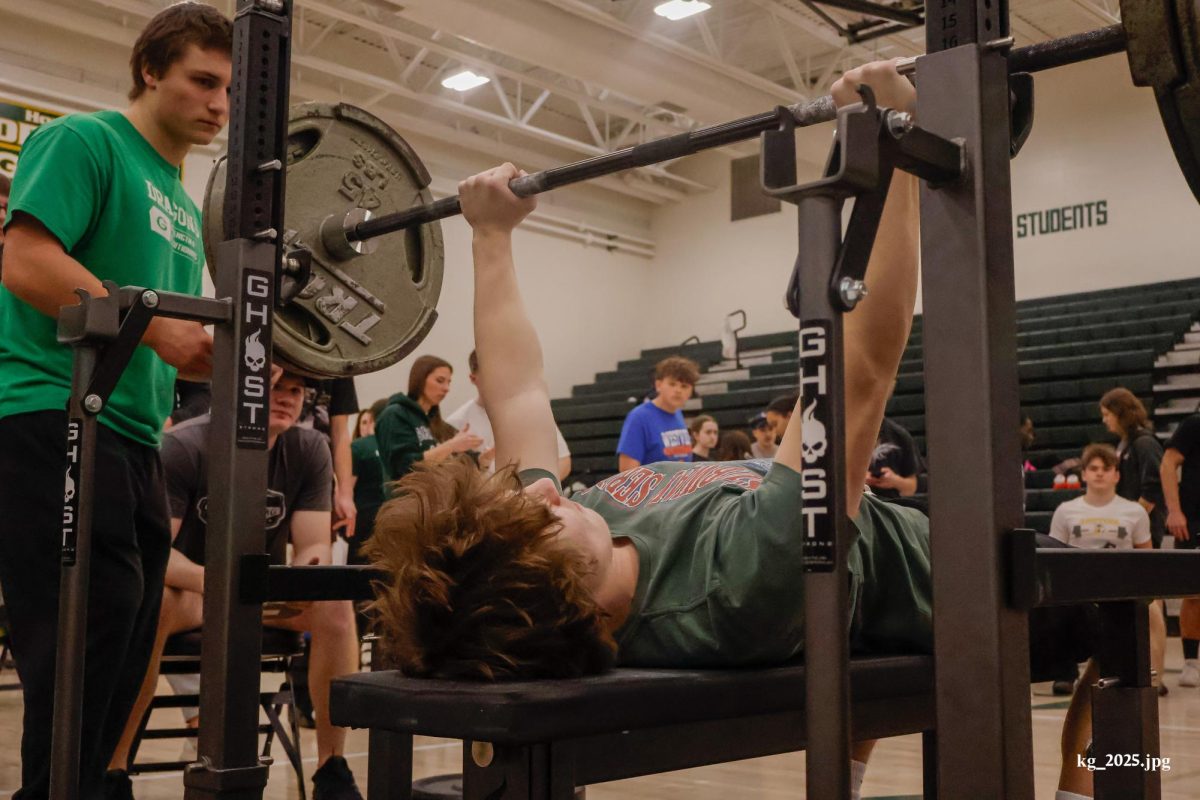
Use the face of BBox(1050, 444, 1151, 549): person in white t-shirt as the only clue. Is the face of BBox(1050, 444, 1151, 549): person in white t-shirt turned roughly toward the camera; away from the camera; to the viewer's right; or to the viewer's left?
toward the camera

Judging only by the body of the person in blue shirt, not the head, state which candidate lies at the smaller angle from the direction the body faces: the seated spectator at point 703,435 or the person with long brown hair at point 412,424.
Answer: the person with long brown hair

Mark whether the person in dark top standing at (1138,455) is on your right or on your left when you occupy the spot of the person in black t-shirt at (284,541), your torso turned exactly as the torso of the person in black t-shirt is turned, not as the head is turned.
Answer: on your left

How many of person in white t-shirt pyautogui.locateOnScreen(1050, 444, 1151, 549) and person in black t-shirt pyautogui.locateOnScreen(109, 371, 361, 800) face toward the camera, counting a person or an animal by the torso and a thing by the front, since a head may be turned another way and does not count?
2

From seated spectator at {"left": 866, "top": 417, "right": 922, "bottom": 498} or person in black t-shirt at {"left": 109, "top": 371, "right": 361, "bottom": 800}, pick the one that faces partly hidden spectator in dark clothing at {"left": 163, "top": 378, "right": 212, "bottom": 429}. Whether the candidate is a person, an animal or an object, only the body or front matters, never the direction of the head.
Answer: seated spectator at {"left": 866, "top": 417, "right": 922, "bottom": 498}

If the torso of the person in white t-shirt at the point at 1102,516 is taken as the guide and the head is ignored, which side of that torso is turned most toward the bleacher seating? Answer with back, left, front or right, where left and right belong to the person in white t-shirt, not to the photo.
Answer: back

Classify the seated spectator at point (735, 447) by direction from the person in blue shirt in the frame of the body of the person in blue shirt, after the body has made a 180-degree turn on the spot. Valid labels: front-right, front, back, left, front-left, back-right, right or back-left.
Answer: right

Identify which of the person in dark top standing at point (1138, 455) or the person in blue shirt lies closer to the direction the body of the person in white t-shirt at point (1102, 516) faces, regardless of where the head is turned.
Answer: the person in blue shirt

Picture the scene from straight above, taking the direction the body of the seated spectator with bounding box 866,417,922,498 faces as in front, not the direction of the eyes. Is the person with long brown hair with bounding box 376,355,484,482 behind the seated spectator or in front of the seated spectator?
in front

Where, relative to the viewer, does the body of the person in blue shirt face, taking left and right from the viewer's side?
facing the viewer and to the right of the viewer

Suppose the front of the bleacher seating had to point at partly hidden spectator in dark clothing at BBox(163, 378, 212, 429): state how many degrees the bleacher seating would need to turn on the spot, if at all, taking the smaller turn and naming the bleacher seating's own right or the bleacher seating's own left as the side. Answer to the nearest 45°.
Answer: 0° — it already faces them

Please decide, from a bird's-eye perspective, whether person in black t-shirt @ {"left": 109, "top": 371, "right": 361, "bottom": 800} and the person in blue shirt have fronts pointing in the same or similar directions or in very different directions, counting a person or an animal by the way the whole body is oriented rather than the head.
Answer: same or similar directions

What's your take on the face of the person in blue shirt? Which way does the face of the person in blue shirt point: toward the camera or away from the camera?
toward the camera

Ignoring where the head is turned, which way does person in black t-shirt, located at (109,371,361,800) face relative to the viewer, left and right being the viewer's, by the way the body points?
facing the viewer

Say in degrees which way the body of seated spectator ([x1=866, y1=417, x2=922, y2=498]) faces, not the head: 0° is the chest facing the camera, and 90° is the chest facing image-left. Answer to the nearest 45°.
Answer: approximately 45°
